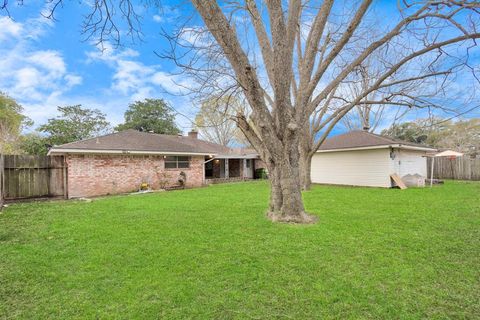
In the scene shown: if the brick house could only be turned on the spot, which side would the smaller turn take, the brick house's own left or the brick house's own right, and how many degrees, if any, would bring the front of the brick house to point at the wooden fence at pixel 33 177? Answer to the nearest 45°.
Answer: approximately 90° to the brick house's own left

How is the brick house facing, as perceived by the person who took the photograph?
facing away from the viewer and to the left of the viewer

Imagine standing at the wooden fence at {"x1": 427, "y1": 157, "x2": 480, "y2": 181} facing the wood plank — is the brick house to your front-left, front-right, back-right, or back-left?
front-right

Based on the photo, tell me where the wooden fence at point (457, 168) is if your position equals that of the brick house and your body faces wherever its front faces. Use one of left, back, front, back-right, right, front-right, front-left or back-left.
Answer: back-right

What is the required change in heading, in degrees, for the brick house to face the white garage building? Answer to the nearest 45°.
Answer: approximately 135° to its right

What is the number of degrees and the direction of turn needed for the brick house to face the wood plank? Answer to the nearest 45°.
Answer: approximately 135° to its right
